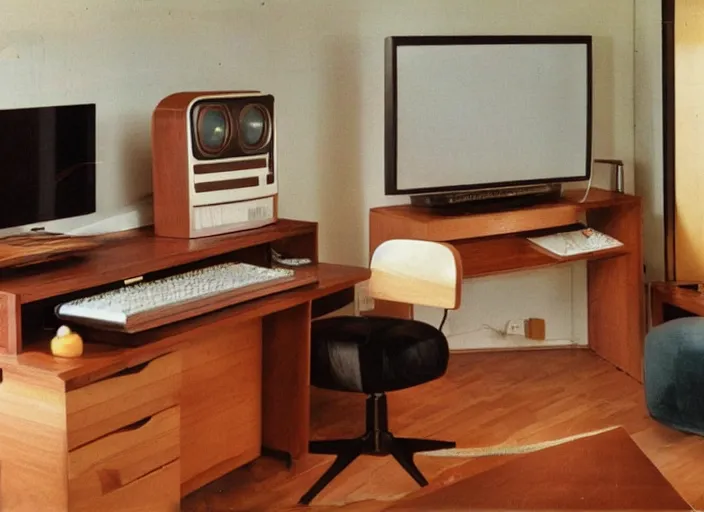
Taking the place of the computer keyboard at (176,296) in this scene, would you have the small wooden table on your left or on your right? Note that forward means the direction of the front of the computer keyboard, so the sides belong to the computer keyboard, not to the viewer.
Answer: on your left

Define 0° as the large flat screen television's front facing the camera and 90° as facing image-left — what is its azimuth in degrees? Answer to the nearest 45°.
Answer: approximately 315°

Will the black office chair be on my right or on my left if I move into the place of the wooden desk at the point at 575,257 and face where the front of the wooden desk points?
on my right
